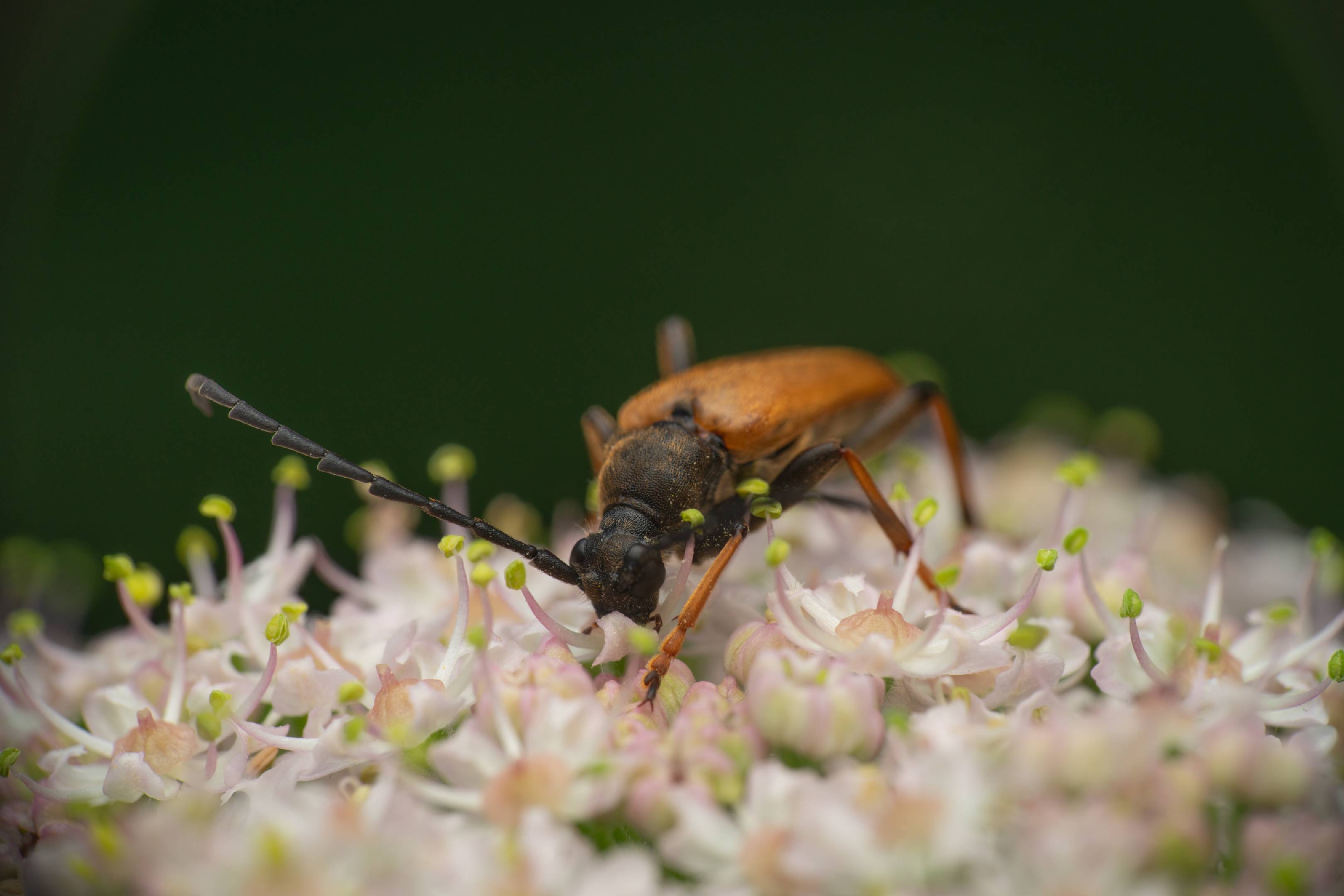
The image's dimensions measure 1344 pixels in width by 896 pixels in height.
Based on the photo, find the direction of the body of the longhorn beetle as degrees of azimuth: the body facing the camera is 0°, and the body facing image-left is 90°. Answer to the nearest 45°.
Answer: approximately 45°
